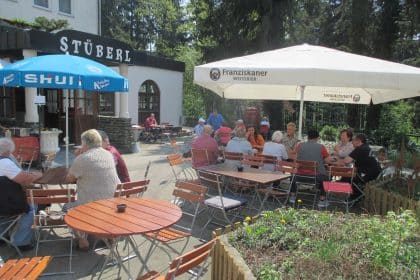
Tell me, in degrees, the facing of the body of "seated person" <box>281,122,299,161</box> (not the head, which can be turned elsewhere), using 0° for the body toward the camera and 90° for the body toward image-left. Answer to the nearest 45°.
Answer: approximately 45°

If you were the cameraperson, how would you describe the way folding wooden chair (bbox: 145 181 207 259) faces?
facing the viewer and to the left of the viewer

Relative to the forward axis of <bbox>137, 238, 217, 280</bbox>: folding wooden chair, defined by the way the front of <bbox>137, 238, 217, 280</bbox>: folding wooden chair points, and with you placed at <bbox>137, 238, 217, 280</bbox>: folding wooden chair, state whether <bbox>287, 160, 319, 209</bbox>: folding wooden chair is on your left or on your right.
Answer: on your right

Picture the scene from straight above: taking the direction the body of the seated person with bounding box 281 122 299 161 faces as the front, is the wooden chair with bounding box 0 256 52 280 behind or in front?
in front

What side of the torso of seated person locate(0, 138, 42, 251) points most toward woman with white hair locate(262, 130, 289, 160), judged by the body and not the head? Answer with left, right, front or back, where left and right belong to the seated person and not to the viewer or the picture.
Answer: front

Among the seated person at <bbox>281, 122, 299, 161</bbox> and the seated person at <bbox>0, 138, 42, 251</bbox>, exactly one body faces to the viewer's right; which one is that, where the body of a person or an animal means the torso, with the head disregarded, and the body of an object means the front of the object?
the seated person at <bbox>0, 138, 42, 251</bbox>

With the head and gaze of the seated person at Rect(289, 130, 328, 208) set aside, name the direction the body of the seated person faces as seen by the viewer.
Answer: away from the camera

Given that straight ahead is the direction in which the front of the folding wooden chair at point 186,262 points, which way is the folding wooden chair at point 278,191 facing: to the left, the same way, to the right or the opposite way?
to the left

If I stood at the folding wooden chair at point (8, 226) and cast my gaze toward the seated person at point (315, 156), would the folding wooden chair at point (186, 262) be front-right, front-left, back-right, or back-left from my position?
front-right
